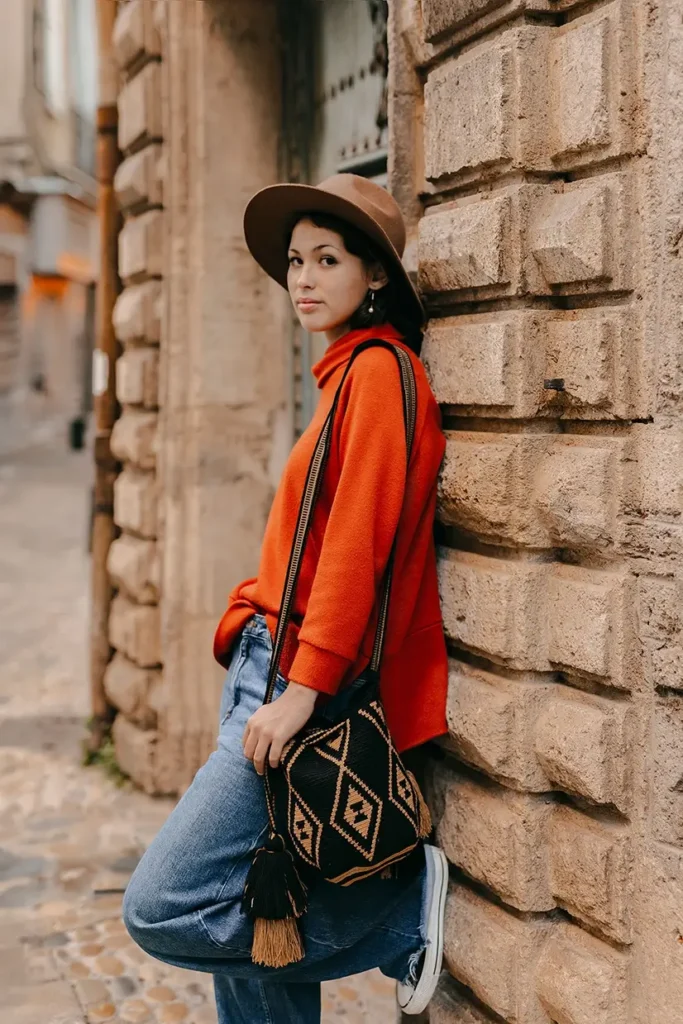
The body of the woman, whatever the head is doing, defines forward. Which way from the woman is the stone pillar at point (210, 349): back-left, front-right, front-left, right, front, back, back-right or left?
right

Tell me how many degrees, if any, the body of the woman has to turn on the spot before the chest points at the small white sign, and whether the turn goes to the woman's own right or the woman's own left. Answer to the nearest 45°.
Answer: approximately 90° to the woman's own right

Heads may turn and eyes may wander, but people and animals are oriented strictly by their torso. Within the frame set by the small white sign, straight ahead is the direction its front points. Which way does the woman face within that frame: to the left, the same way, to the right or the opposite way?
to the right

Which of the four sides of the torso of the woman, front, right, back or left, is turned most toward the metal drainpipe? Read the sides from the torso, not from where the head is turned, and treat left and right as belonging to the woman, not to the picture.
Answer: right

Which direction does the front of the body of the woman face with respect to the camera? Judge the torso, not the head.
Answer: to the viewer's left

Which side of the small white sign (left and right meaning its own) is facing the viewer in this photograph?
front

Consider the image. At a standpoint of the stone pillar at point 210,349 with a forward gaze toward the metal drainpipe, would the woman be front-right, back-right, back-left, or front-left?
back-left
